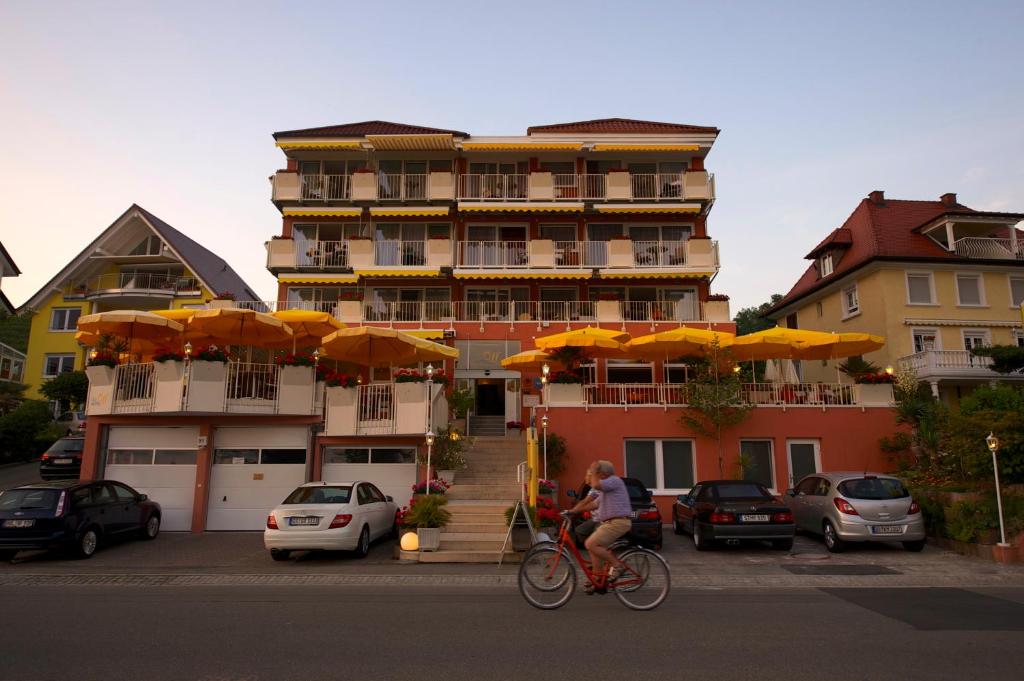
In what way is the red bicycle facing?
to the viewer's left

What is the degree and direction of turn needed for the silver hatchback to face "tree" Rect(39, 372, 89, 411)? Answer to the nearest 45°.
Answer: approximately 45° to its left

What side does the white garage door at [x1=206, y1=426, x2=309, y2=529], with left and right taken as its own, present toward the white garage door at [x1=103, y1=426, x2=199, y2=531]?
right

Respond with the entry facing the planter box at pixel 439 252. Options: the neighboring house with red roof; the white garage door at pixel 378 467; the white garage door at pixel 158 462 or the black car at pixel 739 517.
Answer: the black car

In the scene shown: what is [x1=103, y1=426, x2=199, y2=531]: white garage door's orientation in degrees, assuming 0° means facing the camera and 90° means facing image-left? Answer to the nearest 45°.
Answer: approximately 0°

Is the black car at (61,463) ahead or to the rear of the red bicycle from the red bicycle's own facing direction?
ahead

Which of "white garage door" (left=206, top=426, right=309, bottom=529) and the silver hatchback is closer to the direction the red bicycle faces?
the white garage door

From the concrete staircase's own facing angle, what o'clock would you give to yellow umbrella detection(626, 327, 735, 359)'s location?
The yellow umbrella is roughly at 8 o'clock from the concrete staircase.

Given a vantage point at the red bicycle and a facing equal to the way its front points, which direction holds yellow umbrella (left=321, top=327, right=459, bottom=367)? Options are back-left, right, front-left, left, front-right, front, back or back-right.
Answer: front-right

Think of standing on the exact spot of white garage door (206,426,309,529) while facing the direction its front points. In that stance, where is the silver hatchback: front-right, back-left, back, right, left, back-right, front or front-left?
front-left

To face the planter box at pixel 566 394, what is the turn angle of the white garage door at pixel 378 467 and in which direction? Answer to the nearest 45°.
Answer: approximately 90° to its left

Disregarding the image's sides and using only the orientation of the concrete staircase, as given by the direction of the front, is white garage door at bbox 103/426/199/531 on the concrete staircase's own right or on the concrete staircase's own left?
on the concrete staircase's own right

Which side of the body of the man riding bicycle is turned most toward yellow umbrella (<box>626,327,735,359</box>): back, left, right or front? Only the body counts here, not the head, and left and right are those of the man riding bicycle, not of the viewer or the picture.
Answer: right

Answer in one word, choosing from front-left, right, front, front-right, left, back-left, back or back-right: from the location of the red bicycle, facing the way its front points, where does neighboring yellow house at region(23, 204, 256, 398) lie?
front-right

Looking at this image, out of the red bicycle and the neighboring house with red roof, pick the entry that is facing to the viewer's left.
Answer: the red bicycle
